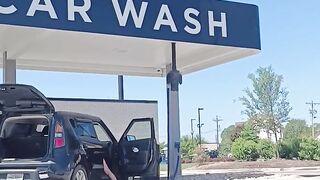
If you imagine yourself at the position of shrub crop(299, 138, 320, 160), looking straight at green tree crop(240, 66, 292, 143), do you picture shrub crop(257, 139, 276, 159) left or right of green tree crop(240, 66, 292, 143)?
left

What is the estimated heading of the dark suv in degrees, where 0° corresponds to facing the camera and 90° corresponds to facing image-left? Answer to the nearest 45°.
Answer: approximately 225°
